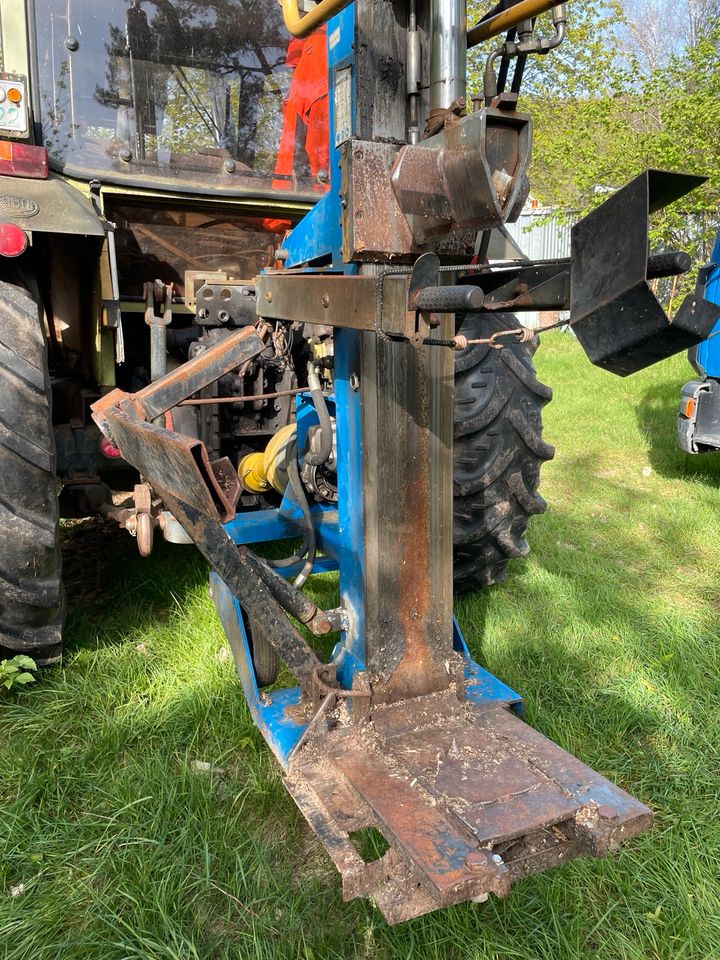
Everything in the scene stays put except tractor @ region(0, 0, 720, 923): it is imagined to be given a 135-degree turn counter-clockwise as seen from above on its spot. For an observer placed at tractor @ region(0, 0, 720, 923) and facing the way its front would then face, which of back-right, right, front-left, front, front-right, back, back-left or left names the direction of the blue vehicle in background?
back

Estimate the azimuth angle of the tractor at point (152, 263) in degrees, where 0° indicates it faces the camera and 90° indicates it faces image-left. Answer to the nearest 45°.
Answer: approximately 180°

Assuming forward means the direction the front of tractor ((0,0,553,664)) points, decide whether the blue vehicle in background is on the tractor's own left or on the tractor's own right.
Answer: on the tractor's own right
